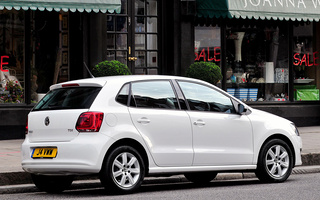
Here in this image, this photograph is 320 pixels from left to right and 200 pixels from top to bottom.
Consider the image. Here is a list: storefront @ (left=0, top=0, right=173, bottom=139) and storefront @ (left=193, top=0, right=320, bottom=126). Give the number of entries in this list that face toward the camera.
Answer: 2

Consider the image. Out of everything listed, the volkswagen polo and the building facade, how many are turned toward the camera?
1

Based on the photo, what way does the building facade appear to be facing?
toward the camera

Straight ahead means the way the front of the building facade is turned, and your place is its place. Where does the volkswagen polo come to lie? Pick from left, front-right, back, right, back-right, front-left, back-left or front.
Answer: front

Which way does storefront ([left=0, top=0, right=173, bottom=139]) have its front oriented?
toward the camera

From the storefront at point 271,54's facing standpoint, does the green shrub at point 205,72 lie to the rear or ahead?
ahead

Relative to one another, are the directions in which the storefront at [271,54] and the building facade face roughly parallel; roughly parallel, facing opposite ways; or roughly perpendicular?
roughly parallel

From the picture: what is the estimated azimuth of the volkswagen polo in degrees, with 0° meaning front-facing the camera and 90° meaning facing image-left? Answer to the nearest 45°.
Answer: approximately 225°

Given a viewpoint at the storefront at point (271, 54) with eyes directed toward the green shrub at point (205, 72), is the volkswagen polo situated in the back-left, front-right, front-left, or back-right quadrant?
front-left

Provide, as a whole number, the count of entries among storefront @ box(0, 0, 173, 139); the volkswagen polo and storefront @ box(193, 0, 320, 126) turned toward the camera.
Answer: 2

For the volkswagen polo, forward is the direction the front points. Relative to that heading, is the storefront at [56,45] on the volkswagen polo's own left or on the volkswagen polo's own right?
on the volkswagen polo's own left

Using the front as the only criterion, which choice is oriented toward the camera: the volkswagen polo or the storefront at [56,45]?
the storefront

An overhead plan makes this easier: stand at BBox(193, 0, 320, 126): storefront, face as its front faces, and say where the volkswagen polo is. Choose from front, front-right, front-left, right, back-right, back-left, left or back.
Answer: front

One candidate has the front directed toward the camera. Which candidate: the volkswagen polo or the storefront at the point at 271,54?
the storefront

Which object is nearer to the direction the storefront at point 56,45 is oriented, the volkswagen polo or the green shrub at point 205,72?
the volkswagen polo
